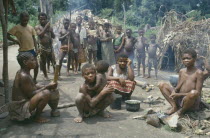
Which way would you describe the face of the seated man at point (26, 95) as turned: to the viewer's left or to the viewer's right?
to the viewer's right

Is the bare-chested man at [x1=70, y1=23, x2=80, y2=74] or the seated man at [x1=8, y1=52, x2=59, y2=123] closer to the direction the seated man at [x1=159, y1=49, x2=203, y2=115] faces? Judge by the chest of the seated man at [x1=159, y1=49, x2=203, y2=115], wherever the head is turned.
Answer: the seated man

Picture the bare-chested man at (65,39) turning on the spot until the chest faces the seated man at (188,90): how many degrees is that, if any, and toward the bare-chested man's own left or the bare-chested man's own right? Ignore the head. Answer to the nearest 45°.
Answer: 0° — they already face them

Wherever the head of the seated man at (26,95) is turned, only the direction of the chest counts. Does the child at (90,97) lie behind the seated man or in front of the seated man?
in front

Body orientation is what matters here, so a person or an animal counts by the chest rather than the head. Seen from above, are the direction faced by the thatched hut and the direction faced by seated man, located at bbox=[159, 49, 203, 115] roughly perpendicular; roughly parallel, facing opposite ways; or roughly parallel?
roughly parallel

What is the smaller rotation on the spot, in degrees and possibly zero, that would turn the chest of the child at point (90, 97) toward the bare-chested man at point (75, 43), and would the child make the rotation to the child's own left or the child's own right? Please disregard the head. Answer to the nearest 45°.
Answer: approximately 135° to the child's own left

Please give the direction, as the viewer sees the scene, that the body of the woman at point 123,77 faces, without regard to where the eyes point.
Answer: toward the camera
